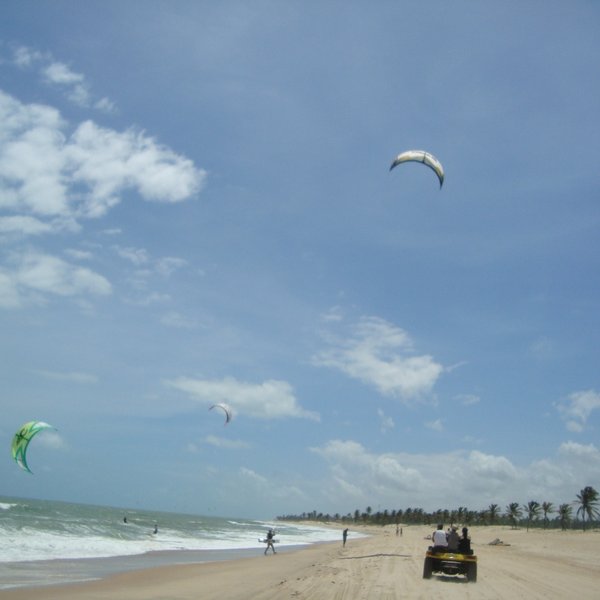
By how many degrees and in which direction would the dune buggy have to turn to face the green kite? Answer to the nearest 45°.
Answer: approximately 90° to its left

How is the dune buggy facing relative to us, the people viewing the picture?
facing away from the viewer
